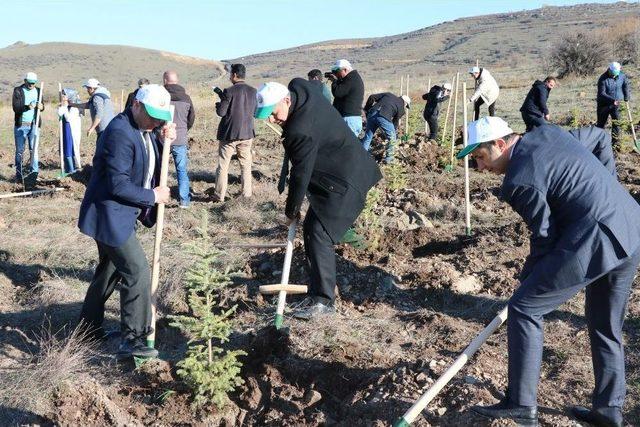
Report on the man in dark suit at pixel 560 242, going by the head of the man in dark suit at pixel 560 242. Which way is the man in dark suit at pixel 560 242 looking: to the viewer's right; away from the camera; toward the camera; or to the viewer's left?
to the viewer's left

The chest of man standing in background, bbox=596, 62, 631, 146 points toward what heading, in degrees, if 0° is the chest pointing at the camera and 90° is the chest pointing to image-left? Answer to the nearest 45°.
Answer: approximately 0°

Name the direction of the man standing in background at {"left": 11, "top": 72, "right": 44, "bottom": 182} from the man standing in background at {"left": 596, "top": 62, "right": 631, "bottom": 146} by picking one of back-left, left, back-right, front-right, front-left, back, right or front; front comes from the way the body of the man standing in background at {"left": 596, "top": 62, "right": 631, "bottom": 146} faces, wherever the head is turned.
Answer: front-right

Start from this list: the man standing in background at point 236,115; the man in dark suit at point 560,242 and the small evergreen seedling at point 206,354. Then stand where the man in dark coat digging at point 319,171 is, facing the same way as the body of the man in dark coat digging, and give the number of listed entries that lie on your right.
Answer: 1

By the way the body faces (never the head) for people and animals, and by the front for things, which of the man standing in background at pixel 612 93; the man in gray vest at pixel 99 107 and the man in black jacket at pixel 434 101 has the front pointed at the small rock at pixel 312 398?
the man standing in background

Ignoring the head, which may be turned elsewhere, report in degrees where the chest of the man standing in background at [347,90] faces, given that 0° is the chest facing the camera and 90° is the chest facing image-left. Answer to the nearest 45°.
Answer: approximately 90°
